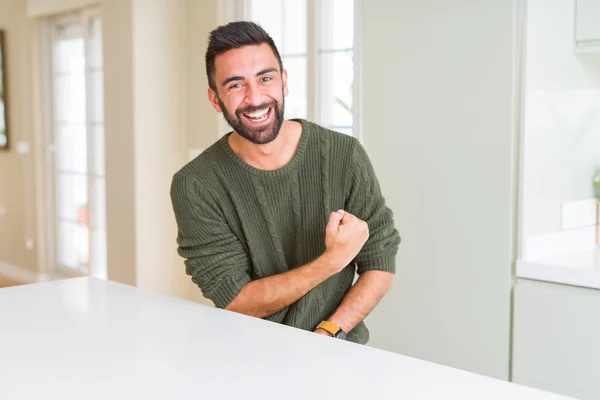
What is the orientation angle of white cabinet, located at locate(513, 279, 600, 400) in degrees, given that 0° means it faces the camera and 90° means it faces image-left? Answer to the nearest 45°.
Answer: approximately 45°

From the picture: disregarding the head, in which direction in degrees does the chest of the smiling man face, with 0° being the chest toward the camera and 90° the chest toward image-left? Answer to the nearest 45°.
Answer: approximately 0°

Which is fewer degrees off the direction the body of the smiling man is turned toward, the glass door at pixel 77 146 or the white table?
the white table

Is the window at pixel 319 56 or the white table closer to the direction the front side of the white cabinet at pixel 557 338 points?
the white table

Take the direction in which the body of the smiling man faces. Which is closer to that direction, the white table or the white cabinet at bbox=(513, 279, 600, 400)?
the white table

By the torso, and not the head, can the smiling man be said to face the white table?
yes

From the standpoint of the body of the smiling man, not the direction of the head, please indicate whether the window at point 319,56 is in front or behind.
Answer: behind

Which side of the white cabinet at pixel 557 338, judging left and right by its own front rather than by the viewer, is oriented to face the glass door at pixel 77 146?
right

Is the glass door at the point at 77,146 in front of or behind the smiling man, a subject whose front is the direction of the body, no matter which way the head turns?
behind
